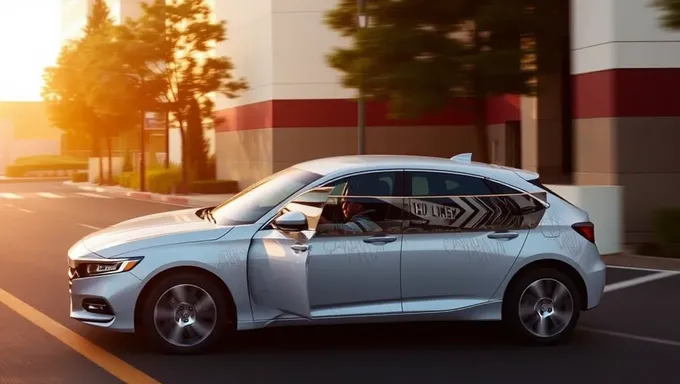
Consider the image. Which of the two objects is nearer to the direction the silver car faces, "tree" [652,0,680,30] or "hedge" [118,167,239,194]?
the hedge

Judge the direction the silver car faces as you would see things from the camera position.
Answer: facing to the left of the viewer

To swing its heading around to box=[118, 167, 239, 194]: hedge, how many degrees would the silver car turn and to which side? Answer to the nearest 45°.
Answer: approximately 90° to its right

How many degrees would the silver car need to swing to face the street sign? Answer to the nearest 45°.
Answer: approximately 90° to its right

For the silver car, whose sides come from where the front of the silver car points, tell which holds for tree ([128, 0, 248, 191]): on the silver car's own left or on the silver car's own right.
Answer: on the silver car's own right

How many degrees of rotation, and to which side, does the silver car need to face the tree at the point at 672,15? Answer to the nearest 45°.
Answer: approximately 135° to its right

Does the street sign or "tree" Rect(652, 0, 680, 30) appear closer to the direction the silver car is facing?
the street sign

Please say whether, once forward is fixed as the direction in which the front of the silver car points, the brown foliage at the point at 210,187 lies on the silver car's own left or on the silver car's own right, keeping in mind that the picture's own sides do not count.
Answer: on the silver car's own right
